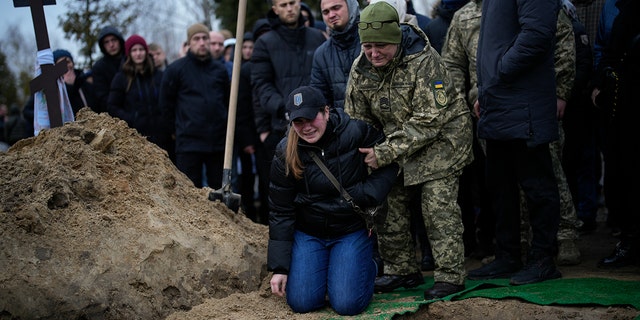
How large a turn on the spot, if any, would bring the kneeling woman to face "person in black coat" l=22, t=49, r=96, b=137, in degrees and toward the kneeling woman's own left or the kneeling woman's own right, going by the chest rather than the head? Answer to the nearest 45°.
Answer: approximately 135° to the kneeling woman's own right

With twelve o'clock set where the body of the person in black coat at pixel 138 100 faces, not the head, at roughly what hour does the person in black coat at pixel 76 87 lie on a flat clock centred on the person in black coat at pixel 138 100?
the person in black coat at pixel 76 87 is roughly at 4 o'clock from the person in black coat at pixel 138 100.

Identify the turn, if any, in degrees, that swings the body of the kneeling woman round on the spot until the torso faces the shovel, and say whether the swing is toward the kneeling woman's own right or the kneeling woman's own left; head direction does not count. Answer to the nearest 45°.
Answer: approximately 135° to the kneeling woman's own right

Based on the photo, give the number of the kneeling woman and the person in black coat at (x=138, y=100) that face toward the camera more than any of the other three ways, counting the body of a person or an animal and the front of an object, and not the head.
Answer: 2

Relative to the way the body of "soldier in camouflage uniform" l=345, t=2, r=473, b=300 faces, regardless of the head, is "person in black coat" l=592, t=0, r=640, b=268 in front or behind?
behind

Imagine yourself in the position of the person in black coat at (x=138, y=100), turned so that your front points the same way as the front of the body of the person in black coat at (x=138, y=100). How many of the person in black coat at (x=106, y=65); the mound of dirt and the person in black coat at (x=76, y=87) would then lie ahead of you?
1

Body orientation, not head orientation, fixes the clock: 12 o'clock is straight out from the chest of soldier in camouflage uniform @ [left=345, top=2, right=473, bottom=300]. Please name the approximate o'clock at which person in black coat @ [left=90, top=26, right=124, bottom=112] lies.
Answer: The person in black coat is roughly at 3 o'clock from the soldier in camouflage uniform.

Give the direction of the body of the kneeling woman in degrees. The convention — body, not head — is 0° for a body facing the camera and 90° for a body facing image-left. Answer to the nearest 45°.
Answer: approximately 0°

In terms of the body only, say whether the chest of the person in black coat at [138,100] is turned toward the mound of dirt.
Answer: yes

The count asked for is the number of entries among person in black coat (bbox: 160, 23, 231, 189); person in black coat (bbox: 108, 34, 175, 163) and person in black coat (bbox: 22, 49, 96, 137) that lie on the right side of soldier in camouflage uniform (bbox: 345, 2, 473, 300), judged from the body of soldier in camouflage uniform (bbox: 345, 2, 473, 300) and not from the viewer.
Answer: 3

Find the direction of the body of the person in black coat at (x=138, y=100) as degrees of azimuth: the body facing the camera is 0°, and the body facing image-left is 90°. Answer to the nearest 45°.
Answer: approximately 0°

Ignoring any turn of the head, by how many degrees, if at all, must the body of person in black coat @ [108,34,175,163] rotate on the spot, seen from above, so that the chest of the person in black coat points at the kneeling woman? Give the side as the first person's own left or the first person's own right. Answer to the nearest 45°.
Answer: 0° — they already face them
